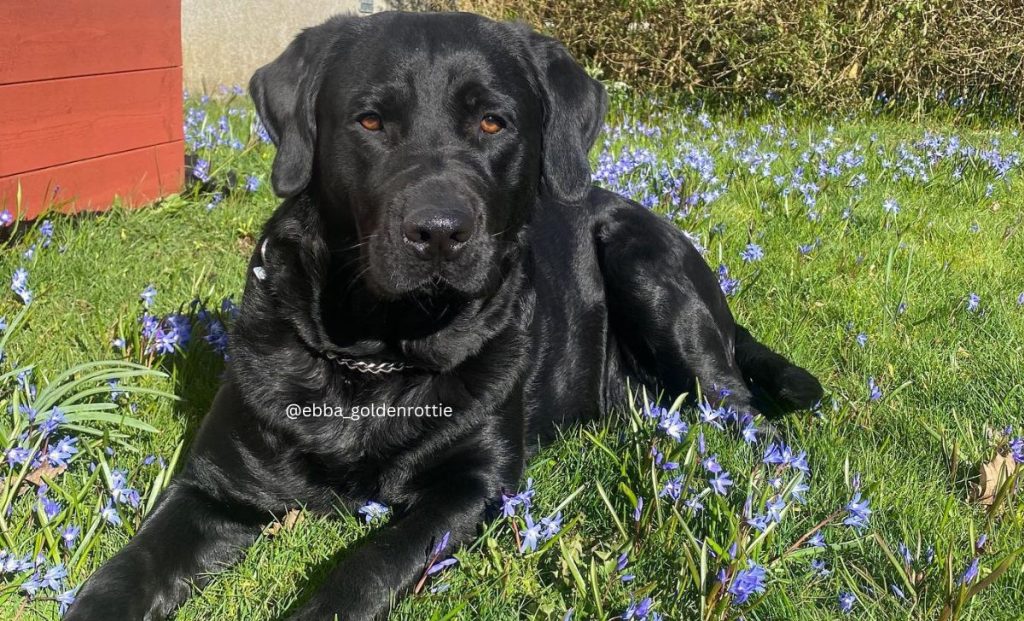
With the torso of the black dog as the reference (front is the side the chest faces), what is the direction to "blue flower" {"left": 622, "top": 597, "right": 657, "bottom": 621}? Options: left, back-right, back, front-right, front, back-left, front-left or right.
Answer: left

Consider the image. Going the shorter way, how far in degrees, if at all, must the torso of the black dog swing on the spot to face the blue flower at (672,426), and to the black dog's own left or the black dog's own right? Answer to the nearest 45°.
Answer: approximately 135° to the black dog's own left

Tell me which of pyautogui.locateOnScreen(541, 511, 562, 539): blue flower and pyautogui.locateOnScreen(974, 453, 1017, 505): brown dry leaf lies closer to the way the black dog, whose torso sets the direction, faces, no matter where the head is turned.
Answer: the blue flower

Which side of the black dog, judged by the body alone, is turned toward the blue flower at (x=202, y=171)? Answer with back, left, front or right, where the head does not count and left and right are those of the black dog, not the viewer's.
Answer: right

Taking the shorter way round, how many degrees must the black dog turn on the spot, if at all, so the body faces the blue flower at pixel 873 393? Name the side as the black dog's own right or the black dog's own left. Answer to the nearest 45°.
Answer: approximately 135° to the black dog's own left

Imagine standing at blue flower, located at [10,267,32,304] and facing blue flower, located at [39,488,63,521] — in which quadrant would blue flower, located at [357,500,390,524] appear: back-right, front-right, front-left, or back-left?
front-left

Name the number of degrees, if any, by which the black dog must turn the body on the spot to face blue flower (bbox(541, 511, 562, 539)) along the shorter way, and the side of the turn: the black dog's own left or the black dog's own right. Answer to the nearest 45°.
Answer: approximately 90° to the black dog's own left

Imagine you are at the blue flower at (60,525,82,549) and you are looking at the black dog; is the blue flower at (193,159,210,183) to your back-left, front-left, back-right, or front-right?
front-left

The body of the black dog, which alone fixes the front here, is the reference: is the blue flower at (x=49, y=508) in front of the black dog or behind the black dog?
in front

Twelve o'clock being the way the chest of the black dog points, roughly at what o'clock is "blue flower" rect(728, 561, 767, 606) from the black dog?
The blue flower is roughly at 9 o'clock from the black dog.

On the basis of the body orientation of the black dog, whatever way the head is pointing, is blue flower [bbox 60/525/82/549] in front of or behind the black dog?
in front

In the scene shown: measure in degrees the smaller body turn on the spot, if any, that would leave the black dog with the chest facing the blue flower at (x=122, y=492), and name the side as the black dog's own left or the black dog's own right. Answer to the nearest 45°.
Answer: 0° — it already faces it

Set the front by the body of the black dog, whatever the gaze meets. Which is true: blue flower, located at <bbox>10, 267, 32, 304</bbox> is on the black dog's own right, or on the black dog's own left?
on the black dog's own right

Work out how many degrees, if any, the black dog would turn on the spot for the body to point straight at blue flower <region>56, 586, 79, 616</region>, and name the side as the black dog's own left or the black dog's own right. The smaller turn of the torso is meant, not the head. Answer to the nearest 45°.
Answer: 0° — it already faces it
